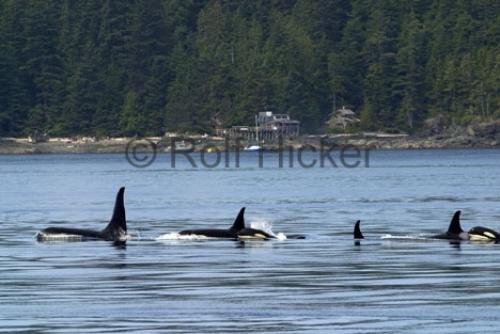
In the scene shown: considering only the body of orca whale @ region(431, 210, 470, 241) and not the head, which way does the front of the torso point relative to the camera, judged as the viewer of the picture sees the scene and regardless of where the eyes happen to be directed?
to the viewer's left

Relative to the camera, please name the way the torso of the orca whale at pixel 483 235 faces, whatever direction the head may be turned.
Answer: to the viewer's left

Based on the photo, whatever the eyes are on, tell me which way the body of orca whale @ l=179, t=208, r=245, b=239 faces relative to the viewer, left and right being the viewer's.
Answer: facing to the left of the viewer

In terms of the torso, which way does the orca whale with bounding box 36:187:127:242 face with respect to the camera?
to the viewer's left

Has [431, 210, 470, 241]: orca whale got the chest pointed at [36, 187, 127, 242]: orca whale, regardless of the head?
yes

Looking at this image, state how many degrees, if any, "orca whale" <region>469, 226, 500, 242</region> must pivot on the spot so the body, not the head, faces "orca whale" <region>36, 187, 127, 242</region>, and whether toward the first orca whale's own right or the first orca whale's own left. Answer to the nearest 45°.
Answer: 0° — it already faces it

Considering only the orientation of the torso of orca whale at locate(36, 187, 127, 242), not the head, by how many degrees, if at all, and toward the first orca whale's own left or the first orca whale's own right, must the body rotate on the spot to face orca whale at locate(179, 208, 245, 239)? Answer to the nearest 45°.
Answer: approximately 180°
